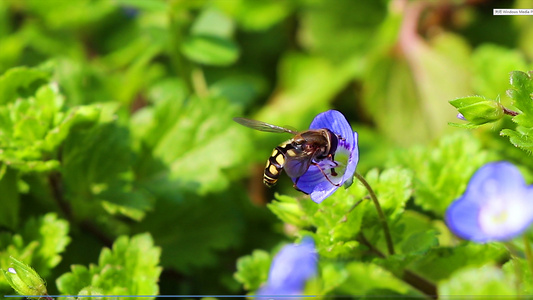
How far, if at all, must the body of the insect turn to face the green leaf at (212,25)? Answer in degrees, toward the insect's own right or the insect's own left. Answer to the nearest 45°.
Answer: approximately 90° to the insect's own left

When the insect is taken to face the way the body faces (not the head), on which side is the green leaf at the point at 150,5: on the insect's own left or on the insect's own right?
on the insect's own left

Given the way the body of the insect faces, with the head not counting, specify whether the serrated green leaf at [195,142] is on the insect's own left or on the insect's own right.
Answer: on the insect's own left

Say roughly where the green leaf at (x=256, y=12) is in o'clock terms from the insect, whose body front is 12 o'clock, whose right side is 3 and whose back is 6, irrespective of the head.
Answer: The green leaf is roughly at 9 o'clock from the insect.

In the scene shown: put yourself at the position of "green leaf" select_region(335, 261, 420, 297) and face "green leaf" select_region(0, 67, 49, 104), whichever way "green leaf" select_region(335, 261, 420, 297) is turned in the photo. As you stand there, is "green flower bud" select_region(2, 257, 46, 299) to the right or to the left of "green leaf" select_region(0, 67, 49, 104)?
left

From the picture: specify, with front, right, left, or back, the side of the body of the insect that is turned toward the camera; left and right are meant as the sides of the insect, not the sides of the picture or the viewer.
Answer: right

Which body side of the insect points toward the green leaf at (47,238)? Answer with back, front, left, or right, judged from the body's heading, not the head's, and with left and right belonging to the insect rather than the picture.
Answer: back
